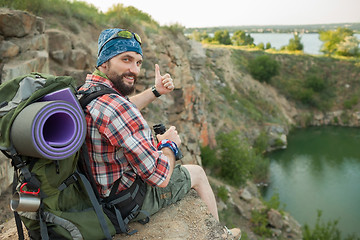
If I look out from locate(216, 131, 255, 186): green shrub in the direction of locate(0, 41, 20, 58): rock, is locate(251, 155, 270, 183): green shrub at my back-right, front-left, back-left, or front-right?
back-left

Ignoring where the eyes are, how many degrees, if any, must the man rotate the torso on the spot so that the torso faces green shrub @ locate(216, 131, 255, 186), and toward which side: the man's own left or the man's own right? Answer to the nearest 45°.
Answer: approximately 90° to the man's own left

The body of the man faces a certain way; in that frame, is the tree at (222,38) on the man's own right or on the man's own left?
on the man's own left

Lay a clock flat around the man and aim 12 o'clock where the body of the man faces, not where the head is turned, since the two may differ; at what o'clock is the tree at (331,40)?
The tree is roughly at 10 o'clock from the man.

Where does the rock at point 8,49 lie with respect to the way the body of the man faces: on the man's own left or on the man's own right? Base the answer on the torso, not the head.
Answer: on the man's own left

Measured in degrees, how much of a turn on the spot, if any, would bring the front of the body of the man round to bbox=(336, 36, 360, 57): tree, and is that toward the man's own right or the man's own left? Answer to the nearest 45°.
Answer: approximately 45° to the man's own left

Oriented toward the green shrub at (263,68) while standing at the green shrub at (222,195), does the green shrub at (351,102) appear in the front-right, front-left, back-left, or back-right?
front-right

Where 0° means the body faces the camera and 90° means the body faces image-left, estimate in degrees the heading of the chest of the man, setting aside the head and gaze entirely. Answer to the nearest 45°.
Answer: approximately 270°

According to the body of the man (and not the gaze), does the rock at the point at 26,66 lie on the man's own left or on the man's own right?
on the man's own left

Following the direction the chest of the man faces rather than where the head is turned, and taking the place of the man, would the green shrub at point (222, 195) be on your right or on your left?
on your left

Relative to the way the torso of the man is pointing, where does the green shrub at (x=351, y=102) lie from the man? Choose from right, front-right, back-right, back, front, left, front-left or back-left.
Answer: front-left

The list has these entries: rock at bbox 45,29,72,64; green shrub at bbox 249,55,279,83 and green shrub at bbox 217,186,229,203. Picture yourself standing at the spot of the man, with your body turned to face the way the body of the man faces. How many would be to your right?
0

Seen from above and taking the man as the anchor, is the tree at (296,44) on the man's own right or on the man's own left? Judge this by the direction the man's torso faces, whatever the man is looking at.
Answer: on the man's own left

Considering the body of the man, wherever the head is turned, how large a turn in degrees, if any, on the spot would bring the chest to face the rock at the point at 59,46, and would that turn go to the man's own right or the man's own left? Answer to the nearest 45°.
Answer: approximately 90° to the man's own left

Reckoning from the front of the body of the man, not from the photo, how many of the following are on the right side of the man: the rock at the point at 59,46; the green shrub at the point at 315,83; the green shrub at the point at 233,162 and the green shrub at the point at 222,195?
0

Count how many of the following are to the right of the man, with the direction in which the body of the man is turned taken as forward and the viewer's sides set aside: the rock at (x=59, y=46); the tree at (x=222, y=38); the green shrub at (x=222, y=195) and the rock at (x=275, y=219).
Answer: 0

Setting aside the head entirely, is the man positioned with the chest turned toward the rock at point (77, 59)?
no
